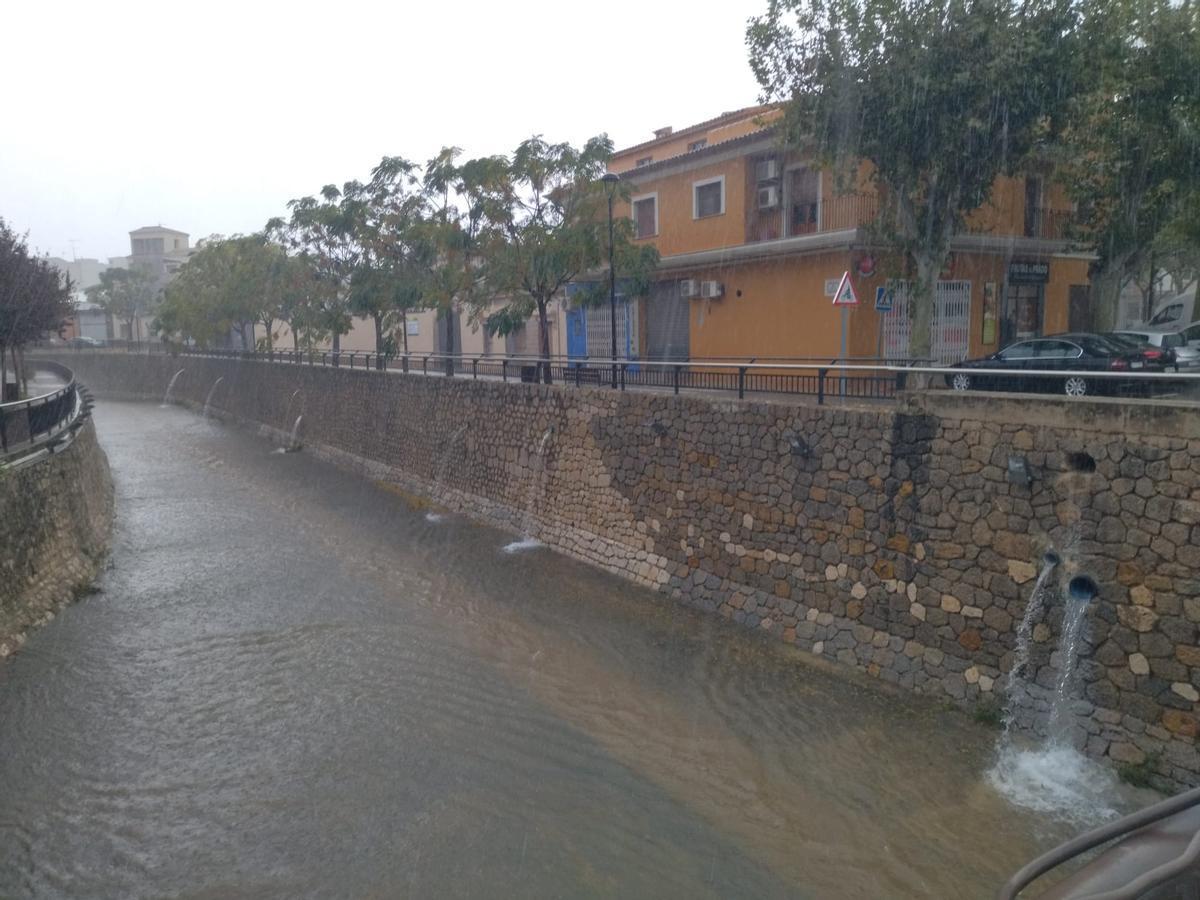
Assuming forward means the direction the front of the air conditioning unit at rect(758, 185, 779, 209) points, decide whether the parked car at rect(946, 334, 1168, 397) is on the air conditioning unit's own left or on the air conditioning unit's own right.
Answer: on the air conditioning unit's own left

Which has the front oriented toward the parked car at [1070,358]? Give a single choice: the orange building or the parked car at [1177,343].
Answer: the orange building

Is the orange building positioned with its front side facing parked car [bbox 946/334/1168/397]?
yes

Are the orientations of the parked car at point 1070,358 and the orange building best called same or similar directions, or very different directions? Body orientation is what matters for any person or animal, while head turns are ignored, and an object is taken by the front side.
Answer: very different directions

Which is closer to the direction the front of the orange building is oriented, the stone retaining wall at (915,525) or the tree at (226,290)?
the stone retaining wall
